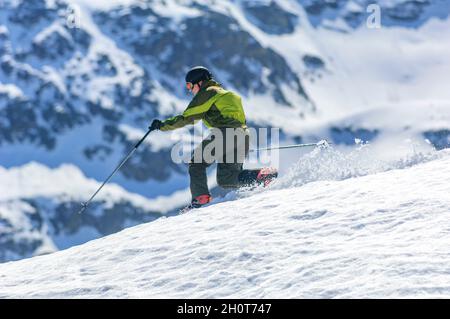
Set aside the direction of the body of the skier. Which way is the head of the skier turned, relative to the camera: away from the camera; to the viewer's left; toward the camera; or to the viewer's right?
to the viewer's left

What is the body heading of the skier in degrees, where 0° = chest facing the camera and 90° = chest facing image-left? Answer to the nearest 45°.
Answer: approximately 90°
